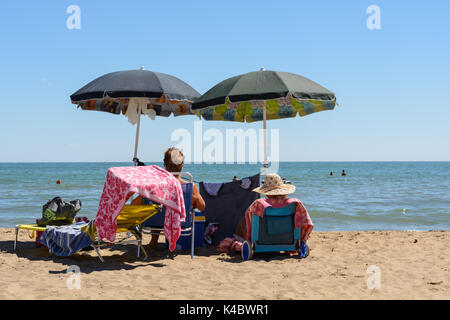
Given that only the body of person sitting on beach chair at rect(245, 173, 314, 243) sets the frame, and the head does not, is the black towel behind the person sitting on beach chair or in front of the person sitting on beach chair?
in front

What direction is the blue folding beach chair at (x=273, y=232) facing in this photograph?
away from the camera

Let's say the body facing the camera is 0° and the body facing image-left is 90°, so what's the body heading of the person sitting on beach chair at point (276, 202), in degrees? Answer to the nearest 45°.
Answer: approximately 180°

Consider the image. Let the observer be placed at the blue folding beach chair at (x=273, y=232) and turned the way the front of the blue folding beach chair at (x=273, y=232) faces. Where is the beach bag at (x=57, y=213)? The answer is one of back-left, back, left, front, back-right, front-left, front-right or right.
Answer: left

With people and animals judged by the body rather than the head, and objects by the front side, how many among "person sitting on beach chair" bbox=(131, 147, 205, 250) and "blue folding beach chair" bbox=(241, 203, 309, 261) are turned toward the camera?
0

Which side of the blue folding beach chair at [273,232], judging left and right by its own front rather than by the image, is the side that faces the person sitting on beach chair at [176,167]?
left

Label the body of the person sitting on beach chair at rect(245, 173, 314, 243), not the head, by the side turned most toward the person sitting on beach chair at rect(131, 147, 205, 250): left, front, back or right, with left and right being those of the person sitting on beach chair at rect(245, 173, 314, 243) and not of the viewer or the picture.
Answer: left

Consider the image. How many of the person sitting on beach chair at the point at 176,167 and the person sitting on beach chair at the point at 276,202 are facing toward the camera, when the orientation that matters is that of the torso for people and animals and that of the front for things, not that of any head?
0

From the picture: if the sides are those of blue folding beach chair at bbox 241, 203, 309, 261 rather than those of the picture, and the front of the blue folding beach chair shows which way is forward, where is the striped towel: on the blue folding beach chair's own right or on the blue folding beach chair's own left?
on the blue folding beach chair's own left

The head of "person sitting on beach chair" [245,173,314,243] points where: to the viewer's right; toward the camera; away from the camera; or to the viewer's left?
away from the camera

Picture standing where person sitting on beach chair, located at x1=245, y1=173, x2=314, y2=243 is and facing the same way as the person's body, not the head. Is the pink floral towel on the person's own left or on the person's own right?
on the person's own left

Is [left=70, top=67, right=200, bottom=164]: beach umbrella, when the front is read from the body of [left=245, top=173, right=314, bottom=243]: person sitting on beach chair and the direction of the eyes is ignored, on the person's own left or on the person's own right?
on the person's own left
